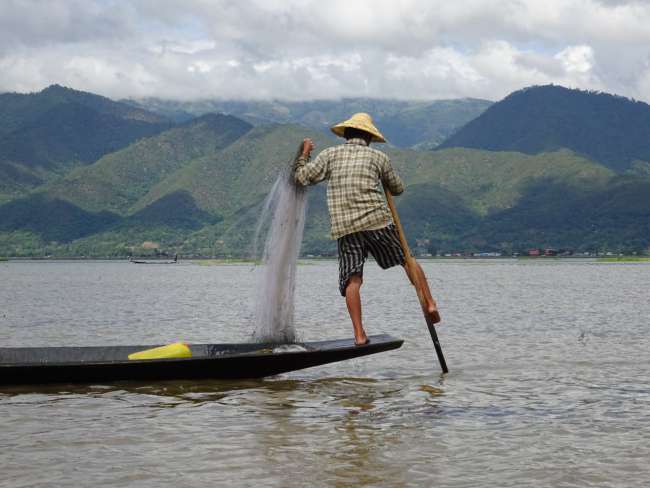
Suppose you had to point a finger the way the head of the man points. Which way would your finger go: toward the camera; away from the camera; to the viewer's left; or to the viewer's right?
away from the camera

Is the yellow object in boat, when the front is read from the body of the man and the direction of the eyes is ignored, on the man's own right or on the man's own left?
on the man's own left

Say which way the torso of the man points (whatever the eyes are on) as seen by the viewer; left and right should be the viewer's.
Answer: facing away from the viewer
